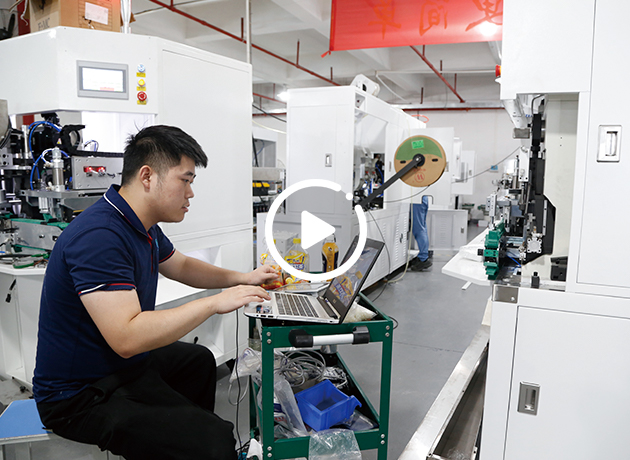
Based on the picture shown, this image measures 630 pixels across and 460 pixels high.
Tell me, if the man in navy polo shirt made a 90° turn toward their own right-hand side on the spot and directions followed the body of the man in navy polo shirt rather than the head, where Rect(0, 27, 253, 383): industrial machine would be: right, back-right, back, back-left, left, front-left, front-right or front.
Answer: back

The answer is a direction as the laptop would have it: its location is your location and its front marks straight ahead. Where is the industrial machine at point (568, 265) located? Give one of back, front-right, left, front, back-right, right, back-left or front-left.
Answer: back

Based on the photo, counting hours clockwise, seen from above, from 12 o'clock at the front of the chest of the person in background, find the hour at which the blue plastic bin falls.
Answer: The blue plastic bin is roughly at 9 o'clock from the person in background.

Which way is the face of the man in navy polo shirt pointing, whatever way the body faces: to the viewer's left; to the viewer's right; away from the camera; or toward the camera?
to the viewer's right

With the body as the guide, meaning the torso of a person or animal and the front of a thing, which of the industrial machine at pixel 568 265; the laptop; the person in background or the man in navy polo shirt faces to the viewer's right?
the man in navy polo shirt

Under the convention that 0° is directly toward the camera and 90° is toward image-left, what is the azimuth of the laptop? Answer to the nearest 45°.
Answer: approximately 90°

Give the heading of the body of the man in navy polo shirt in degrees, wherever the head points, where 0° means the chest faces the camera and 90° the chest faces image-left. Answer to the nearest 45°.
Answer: approximately 270°

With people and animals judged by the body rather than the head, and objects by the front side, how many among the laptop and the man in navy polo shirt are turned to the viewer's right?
1

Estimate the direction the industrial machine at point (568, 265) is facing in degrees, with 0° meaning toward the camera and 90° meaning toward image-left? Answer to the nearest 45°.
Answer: approximately 90°

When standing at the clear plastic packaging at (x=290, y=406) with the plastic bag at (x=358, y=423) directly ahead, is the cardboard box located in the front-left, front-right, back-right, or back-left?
back-left
